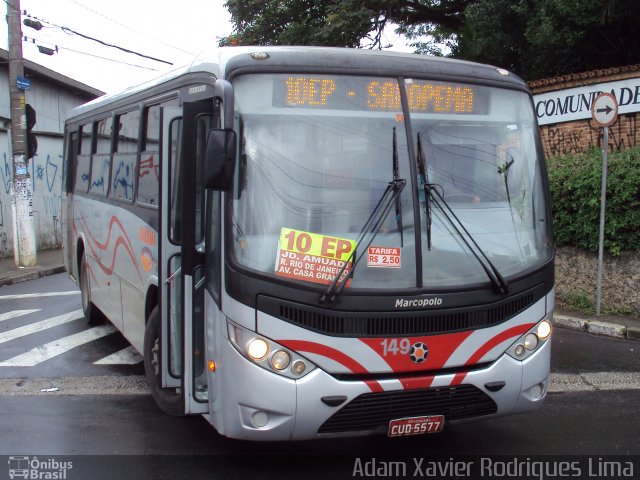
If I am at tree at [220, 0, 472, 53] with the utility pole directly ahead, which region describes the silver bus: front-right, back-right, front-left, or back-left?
front-left

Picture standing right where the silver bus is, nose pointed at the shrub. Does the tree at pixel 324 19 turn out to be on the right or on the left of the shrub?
left

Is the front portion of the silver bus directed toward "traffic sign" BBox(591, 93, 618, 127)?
no

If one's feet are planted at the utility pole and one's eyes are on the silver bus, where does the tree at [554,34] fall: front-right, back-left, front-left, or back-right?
front-left

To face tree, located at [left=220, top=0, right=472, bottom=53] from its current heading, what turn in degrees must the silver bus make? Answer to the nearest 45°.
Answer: approximately 135° to its left

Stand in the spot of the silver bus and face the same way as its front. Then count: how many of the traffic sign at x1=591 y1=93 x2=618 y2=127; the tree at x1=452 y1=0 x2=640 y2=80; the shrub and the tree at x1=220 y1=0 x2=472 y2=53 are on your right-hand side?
0

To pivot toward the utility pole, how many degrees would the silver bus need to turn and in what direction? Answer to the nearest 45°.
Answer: approximately 180°

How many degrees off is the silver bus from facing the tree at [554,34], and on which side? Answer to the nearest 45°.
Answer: approximately 90° to its left

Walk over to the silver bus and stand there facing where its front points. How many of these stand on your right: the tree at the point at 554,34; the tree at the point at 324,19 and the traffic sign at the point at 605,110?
0

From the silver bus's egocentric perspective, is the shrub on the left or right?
on its left

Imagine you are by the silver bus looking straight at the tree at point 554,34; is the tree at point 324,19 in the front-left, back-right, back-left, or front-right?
front-left

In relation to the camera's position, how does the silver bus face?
facing the viewer and to the right of the viewer
